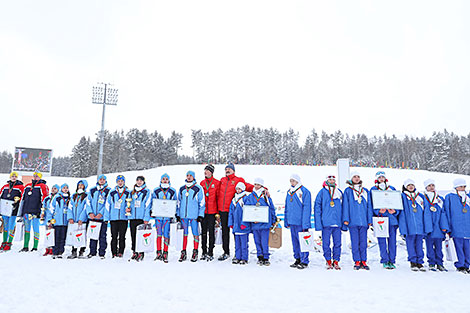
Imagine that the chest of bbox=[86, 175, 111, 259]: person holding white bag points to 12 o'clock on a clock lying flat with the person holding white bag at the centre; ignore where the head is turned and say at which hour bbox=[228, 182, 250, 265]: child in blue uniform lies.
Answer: The child in blue uniform is roughly at 10 o'clock from the person holding white bag.

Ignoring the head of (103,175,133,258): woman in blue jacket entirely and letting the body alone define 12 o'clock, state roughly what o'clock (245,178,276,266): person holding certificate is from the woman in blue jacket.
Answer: The person holding certificate is roughly at 10 o'clock from the woman in blue jacket.

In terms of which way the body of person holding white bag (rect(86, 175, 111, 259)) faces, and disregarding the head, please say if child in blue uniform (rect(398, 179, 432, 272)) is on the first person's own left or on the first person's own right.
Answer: on the first person's own left

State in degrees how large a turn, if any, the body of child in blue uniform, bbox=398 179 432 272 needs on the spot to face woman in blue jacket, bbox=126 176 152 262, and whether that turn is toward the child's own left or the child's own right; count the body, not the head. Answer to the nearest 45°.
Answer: approximately 45° to the child's own right

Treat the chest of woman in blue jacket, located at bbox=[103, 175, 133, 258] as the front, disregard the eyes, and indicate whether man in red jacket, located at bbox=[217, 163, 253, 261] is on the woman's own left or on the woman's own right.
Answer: on the woman's own left

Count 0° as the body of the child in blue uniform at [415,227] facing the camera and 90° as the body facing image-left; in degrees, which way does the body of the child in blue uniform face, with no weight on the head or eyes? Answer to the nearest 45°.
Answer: approximately 0°

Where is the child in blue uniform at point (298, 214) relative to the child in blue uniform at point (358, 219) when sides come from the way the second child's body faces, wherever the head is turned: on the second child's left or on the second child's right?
on the second child's right

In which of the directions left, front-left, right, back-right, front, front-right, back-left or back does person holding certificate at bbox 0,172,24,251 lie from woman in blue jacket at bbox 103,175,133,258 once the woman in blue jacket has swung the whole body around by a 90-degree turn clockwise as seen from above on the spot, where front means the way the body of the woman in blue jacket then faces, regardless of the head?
front-right

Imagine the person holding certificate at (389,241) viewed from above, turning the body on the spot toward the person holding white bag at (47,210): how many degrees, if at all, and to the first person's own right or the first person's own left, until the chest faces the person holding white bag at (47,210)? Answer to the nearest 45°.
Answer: approximately 90° to the first person's own right

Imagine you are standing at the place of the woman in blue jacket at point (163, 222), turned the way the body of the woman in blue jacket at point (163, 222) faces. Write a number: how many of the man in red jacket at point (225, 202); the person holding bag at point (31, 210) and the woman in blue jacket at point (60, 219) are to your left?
1

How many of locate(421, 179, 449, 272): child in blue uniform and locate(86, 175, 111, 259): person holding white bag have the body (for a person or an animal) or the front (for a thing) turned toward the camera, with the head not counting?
2
